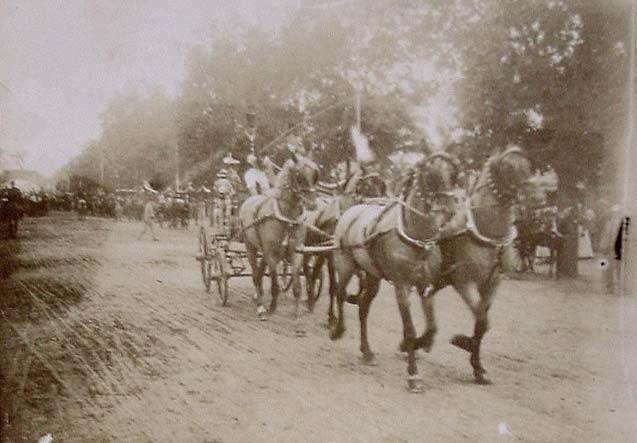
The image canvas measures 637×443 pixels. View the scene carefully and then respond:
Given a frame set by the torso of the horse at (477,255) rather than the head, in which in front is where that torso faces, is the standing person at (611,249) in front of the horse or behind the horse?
behind

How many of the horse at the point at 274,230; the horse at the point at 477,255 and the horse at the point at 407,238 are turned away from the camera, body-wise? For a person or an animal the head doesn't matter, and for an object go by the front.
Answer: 0

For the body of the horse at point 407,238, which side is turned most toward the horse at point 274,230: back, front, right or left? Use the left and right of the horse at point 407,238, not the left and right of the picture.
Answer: back

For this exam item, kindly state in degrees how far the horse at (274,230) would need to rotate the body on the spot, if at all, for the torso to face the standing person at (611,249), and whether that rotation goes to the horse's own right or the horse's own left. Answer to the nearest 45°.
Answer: approximately 90° to the horse's own left

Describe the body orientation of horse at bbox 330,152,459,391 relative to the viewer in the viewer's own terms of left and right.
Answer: facing the viewer and to the right of the viewer

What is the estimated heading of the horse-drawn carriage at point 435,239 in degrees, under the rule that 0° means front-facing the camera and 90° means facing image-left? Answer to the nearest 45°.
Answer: approximately 315°

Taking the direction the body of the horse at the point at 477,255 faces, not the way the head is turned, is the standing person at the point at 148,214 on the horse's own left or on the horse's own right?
on the horse's own right

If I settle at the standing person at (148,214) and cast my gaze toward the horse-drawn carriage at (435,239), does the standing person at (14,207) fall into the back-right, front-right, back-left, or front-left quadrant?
back-right

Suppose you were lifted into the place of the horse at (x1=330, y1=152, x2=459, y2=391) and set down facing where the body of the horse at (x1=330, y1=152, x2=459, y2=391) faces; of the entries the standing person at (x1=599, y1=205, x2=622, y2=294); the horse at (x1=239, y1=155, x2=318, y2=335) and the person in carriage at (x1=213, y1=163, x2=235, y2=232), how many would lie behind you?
2

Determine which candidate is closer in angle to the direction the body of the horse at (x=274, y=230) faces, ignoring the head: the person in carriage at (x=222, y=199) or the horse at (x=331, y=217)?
the horse
